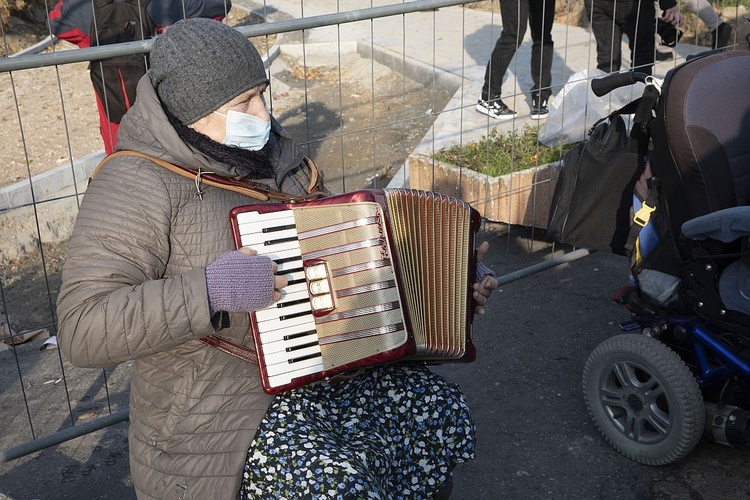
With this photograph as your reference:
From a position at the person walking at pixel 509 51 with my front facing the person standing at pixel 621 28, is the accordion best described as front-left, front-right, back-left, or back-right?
back-right

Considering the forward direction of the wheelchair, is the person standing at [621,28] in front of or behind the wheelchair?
behind

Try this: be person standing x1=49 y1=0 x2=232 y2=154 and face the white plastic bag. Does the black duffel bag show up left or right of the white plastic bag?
right

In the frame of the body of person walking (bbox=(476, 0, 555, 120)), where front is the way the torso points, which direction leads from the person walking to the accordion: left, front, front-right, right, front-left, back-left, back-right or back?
front-right

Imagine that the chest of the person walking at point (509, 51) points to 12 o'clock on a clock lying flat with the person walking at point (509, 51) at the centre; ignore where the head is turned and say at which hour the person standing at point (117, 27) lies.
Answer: the person standing at point (117, 27) is roughly at 3 o'clock from the person walking at point (509, 51).

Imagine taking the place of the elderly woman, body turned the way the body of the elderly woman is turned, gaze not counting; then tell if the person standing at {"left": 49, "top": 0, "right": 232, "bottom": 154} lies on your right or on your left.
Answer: on your left
